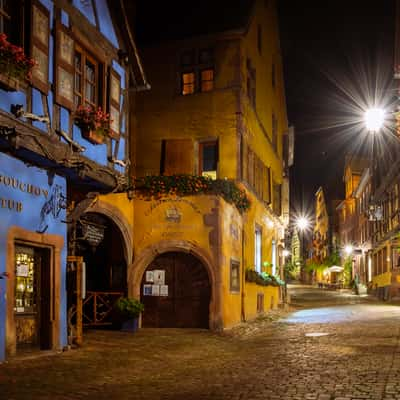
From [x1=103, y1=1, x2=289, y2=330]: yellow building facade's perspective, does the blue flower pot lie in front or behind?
in front

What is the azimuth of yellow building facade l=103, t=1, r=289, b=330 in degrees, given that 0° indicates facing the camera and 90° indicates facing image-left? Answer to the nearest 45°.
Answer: approximately 0°

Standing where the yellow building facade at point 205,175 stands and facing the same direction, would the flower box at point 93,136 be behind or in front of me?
in front
